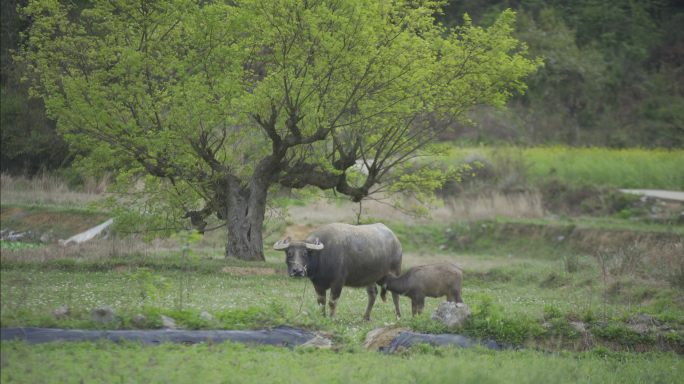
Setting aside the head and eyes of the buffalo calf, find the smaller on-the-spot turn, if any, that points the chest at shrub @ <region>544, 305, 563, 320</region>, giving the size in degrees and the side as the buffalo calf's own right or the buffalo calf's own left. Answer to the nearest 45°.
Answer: approximately 135° to the buffalo calf's own left

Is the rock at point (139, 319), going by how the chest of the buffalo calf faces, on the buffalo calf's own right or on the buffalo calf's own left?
on the buffalo calf's own left

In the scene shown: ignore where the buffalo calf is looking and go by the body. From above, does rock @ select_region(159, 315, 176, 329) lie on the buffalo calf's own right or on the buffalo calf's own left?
on the buffalo calf's own left

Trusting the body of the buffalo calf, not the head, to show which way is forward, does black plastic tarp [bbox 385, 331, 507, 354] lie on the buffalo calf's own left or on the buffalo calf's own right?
on the buffalo calf's own left

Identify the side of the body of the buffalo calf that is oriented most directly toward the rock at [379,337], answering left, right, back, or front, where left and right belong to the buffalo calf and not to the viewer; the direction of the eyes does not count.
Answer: left

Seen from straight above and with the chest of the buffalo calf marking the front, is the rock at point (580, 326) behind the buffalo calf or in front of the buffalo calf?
behind

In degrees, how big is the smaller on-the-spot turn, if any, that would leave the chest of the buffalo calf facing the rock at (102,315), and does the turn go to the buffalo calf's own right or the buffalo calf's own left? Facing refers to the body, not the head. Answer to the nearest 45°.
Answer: approximately 45° to the buffalo calf's own left

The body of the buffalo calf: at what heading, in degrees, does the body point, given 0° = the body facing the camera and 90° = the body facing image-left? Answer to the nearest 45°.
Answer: approximately 90°

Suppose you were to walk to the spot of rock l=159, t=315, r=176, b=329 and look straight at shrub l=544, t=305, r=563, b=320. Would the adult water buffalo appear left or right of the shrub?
left

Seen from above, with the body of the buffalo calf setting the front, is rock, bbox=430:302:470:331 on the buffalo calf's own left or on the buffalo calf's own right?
on the buffalo calf's own left
